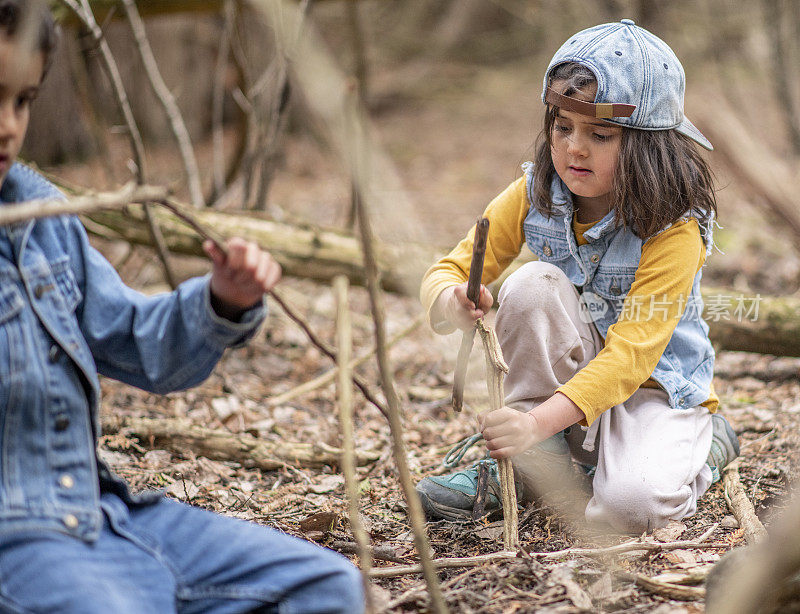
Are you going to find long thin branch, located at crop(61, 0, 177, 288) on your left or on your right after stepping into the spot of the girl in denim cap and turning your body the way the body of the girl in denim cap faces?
on your right

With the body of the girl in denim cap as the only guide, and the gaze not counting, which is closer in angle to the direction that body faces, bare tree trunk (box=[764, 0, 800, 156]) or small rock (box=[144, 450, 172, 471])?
the small rock

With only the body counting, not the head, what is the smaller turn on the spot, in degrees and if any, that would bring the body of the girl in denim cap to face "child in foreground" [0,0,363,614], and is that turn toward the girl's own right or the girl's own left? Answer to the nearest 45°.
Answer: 0° — they already face them

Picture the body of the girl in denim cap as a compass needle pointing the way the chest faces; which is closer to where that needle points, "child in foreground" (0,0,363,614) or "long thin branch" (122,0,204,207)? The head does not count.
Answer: the child in foreground

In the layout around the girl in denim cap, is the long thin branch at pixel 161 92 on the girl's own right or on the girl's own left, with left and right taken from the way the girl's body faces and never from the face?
on the girl's own right

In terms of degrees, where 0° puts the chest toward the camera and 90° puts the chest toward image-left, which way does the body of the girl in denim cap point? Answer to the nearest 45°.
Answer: approximately 45°
